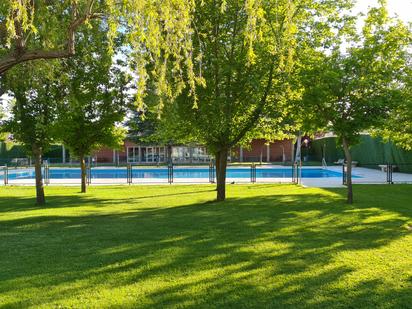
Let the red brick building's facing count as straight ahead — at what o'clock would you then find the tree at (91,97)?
The tree is roughly at 12 o'clock from the red brick building.

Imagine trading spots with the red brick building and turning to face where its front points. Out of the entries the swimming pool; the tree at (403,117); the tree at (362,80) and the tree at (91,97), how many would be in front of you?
4

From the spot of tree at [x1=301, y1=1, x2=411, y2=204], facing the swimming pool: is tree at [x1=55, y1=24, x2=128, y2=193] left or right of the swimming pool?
left

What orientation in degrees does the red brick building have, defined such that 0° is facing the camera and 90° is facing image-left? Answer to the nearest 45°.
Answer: approximately 0°

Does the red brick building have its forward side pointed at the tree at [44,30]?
yes

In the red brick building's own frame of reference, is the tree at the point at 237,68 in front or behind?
in front

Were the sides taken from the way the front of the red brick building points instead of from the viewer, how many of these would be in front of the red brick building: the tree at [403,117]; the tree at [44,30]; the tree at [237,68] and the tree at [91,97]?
4

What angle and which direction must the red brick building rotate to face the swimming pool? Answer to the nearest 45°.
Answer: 0° — it already faces it

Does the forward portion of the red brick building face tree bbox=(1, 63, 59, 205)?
yes

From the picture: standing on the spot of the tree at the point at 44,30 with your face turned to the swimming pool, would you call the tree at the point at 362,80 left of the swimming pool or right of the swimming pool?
right
